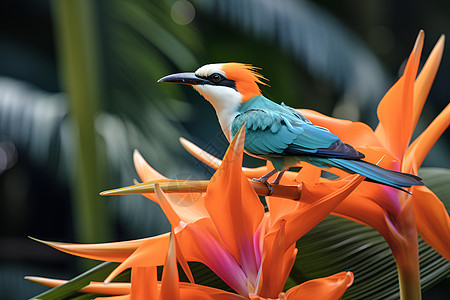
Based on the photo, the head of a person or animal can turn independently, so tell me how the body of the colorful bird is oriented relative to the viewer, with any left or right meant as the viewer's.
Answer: facing to the left of the viewer
